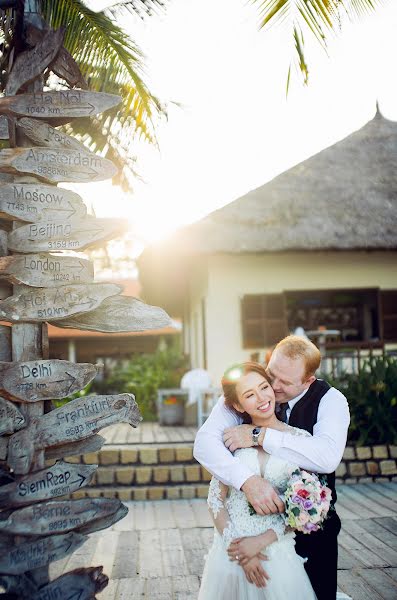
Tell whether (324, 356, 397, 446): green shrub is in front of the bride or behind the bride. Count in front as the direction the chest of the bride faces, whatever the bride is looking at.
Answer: behind

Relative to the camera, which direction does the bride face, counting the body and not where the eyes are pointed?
toward the camera

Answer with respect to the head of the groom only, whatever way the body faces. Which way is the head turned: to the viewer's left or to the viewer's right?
to the viewer's left

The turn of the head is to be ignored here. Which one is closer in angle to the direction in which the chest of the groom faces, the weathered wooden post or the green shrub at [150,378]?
the weathered wooden post

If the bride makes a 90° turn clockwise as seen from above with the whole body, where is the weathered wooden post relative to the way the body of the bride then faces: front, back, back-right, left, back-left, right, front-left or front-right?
front

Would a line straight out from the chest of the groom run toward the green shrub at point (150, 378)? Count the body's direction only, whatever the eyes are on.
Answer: no

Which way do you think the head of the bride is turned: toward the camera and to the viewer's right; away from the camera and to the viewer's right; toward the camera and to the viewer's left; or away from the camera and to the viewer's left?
toward the camera and to the viewer's right

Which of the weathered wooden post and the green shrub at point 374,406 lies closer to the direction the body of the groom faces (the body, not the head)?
the weathered wooden post

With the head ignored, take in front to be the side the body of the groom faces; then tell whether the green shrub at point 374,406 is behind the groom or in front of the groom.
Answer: behind

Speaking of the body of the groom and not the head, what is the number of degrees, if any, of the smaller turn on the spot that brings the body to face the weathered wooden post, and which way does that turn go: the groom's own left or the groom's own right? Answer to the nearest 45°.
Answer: approximately 45° to the groom's own right

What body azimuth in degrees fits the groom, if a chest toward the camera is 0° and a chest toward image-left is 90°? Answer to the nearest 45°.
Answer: approximately 45°
